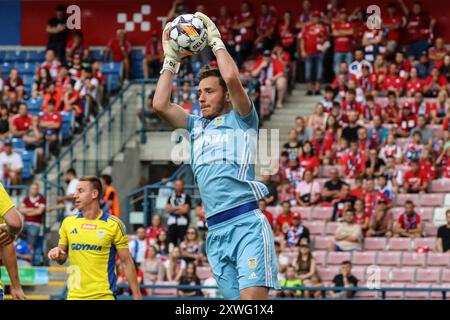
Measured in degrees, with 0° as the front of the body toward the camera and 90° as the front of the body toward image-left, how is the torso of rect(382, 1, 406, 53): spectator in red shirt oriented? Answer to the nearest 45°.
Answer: approximately 45°

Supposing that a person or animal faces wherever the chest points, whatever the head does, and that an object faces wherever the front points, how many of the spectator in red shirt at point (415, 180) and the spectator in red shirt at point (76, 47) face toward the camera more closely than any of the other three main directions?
2
